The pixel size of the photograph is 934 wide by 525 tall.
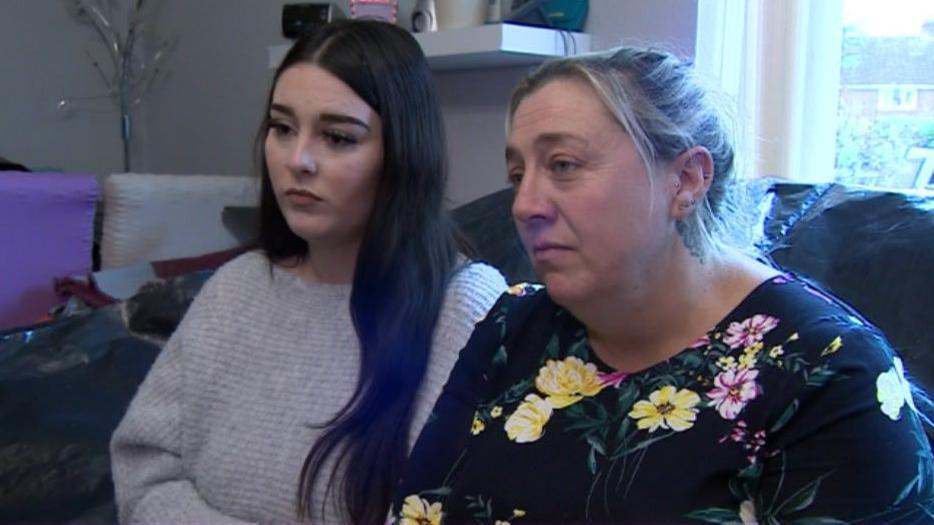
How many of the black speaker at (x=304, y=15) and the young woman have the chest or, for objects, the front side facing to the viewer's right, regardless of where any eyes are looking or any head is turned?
0

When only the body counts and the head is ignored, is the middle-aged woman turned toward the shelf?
no

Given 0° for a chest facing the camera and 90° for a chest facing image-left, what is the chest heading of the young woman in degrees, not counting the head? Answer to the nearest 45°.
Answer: approximately 45°

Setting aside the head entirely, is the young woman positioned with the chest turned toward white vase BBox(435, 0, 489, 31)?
no

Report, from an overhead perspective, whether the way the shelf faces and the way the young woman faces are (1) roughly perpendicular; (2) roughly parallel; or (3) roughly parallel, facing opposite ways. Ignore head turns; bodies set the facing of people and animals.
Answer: roughly parallel

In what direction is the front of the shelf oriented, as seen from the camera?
facing the viewer and to the left of the viewer

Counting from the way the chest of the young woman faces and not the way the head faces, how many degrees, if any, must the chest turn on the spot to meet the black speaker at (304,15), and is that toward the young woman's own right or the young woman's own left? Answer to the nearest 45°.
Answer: approximately 135° to the young woman's own right

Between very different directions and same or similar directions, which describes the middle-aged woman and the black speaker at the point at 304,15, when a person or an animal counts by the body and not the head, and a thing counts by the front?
same or similar directions

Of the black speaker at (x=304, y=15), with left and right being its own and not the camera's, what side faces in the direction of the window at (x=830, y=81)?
left

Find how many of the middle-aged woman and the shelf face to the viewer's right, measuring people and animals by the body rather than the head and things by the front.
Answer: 0

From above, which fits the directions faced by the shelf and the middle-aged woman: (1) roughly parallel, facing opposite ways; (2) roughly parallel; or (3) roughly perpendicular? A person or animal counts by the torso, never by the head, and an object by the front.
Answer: roughly parallel

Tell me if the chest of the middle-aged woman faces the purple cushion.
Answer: no

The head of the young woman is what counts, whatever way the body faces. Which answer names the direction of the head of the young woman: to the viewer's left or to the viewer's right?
to the viewer's left

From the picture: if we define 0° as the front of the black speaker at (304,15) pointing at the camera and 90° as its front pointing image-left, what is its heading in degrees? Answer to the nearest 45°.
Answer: approximately 45°

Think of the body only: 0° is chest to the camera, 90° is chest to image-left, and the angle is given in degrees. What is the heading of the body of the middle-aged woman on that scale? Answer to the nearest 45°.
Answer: approximately 45°
